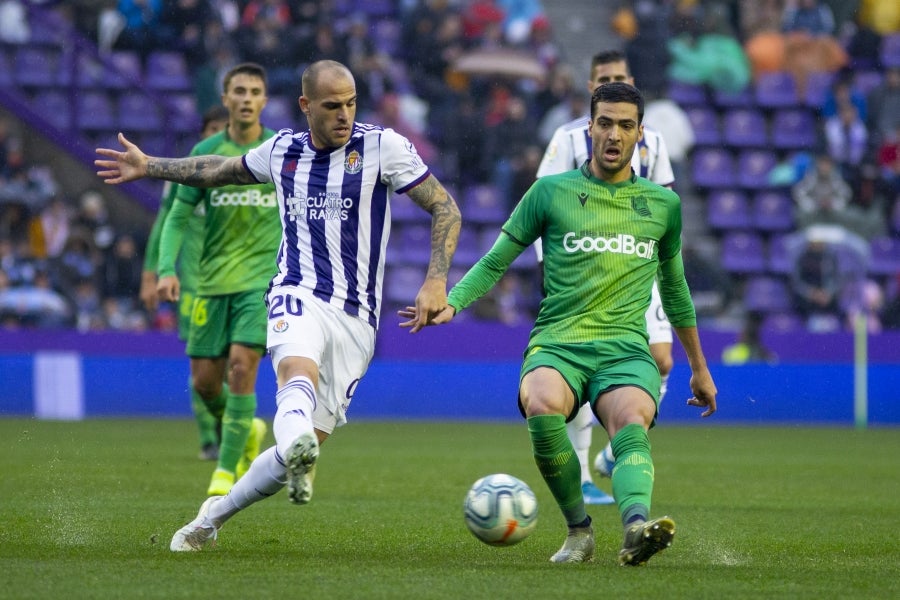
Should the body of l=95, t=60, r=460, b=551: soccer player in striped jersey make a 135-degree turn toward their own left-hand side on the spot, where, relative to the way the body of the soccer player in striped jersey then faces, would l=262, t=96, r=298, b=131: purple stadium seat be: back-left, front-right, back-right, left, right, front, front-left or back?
front-left

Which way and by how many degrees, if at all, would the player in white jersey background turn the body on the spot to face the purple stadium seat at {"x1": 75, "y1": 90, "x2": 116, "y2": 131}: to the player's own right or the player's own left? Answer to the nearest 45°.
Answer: approximately 135° to the player's own right

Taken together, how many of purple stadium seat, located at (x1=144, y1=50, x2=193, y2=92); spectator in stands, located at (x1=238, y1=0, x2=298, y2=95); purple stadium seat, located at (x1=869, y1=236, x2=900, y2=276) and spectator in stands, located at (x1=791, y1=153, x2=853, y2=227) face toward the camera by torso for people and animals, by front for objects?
4

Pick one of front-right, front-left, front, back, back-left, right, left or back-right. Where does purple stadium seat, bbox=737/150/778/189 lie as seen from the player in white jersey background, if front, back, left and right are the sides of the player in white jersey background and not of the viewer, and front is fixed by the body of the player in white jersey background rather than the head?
back

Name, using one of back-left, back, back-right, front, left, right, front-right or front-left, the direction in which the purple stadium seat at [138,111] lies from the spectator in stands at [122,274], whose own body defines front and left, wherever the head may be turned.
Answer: back

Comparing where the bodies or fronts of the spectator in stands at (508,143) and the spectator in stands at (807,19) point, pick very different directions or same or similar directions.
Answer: same or similar directions

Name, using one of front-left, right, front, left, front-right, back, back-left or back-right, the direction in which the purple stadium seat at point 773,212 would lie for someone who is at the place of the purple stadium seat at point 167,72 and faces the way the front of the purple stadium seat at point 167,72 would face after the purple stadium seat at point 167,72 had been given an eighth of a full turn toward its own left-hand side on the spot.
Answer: front-left

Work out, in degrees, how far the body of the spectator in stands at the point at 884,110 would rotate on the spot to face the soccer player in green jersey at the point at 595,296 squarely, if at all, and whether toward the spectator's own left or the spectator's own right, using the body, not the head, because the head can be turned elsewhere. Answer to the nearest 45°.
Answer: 0° — they already face them

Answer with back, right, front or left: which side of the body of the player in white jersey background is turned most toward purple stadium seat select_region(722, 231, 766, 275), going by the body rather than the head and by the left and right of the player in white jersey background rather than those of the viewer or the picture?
back

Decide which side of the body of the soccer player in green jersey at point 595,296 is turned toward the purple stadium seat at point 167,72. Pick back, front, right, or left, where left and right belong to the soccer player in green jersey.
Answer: back

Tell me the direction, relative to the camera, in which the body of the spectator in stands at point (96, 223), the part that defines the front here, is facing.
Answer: toward the camera

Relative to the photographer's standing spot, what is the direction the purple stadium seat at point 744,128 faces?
facing the viewer

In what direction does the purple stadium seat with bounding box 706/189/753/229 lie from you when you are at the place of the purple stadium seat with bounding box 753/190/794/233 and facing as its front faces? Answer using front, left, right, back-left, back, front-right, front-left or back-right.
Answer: right

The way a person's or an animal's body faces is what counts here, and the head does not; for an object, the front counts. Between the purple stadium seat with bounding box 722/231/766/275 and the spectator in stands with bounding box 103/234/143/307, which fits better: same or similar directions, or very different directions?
same or similar directions

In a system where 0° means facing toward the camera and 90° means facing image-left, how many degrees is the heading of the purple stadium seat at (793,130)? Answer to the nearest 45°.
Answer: approximately 0°

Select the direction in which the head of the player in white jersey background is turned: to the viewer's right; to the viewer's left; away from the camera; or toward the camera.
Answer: toward the camera

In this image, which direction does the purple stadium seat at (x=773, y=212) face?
toward the camera

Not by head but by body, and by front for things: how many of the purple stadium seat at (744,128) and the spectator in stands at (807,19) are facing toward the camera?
2
